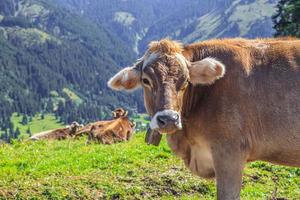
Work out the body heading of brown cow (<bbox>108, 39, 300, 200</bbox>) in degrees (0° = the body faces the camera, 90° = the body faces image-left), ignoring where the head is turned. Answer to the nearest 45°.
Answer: approximately 90°

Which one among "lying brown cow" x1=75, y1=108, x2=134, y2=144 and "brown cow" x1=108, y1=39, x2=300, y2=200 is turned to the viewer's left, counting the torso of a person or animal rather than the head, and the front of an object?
the brown cow

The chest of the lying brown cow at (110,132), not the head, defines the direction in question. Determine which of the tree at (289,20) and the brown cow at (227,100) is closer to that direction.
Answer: the tree

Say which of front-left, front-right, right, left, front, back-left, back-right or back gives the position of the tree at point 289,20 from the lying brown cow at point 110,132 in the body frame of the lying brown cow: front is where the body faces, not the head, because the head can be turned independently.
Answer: front-left

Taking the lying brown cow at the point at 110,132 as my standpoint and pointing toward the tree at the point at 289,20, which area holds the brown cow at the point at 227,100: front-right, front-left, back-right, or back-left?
back-right

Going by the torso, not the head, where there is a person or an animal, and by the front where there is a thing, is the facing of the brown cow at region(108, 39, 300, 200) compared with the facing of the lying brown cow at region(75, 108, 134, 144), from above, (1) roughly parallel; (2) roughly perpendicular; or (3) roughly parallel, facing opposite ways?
roughly parallel, facing opposite ways

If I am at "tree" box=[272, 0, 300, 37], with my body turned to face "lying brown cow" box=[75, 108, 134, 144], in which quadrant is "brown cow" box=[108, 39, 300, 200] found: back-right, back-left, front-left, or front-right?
front-left

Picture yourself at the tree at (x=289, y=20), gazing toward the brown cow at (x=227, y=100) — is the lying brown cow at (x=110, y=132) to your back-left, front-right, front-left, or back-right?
front-right

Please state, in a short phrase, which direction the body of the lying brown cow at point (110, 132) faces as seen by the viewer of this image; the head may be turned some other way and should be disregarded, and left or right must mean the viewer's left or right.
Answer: facing to the right of the viewer

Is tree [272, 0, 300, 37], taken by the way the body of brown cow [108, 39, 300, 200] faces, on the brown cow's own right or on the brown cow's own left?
on the brown cow's own right

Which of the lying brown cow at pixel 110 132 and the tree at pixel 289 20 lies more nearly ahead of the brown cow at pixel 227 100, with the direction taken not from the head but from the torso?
the lying brown cow

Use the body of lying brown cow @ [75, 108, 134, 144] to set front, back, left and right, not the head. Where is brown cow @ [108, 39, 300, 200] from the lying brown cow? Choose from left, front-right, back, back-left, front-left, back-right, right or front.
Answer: right

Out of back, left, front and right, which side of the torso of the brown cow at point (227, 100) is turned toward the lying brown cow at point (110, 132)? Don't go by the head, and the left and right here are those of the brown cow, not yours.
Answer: right

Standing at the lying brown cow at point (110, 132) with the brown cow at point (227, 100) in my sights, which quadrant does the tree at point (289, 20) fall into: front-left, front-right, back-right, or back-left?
back-left
